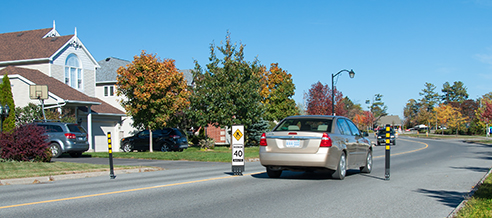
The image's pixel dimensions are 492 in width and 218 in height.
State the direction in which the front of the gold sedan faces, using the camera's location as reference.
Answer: facing away from the viewer and to the right of the viewer

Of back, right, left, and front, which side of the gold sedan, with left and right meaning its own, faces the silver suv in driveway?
left

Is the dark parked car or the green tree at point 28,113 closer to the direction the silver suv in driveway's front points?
the green tree

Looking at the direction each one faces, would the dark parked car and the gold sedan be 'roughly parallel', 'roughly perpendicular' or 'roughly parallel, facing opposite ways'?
roughly perpendicular

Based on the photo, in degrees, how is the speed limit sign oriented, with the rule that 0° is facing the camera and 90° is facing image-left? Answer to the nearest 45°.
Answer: approximately 0°

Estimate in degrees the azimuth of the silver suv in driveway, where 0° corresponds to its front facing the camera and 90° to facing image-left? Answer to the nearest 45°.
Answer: approximately 135°
